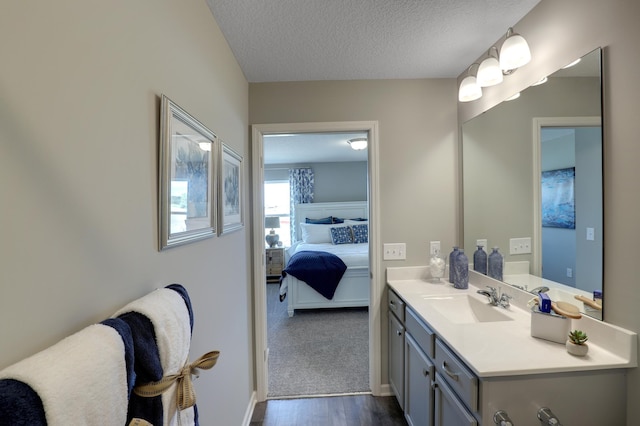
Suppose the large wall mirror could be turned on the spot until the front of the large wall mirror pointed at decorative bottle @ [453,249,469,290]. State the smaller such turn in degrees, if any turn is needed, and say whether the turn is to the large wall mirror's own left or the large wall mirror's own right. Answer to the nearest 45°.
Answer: approximately 90° to the large wall mirror's own right

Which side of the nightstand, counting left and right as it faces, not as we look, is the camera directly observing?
front

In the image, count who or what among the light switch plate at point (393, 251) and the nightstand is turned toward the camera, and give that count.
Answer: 2

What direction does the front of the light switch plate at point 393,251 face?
toward the camera

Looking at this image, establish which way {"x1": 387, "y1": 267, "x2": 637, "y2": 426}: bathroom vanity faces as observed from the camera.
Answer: facing the viewer and to the left of the viewer

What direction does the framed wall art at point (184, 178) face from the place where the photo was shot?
facing the viewer and to the right of the viewer

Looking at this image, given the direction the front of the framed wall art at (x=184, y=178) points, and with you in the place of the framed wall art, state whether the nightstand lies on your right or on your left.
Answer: on your left

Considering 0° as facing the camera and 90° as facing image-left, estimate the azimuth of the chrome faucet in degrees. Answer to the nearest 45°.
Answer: approximately 45°

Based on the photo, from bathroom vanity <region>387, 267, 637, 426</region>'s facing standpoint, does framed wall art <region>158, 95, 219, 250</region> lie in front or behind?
in front

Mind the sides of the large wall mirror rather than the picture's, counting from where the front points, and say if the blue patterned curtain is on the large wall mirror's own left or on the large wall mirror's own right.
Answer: on the large wall mirror's own right

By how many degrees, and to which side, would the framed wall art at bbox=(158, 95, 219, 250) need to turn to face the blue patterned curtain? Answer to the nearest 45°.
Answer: approximately 90° to its left

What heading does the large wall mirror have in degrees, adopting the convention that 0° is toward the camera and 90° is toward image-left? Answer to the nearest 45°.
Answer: approximately 45°

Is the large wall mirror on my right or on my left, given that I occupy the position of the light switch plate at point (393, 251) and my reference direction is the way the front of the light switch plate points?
on my left

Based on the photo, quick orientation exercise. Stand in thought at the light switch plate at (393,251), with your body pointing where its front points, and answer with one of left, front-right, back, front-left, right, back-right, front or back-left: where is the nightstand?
back-right

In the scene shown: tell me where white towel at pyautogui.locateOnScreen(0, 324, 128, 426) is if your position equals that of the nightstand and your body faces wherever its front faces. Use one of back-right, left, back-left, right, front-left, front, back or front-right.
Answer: front
